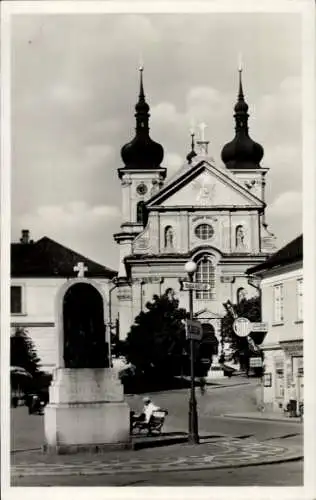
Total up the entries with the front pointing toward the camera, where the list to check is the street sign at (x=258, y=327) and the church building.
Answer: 2

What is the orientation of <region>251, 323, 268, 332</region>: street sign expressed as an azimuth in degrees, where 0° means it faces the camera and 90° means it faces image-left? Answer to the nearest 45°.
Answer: approximately 0°

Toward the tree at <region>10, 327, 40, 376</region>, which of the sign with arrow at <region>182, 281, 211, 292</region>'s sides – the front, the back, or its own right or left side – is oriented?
right

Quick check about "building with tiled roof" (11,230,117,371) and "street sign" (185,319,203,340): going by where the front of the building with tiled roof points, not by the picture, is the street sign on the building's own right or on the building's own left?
on the building's own left

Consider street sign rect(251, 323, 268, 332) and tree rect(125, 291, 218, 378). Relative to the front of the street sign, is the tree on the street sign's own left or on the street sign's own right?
on the street sign's own right
